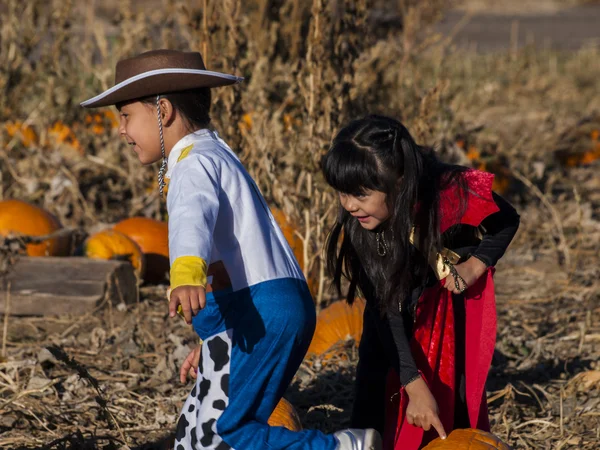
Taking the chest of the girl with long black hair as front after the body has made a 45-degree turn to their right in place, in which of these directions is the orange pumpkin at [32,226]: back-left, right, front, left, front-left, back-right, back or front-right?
front-right

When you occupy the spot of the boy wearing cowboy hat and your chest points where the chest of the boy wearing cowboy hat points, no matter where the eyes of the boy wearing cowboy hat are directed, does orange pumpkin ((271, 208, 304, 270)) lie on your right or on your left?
on your right

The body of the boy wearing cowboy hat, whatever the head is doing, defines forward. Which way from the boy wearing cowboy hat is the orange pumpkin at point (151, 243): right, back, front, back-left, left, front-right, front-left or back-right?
right

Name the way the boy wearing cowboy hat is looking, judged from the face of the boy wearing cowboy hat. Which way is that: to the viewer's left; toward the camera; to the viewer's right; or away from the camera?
to the viewer's left

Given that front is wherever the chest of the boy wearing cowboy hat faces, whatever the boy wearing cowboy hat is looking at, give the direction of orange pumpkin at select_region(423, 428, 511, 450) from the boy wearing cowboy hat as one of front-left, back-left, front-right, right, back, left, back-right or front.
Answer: back

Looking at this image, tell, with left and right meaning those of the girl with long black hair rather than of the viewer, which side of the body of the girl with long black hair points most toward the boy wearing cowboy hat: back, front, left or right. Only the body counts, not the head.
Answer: front

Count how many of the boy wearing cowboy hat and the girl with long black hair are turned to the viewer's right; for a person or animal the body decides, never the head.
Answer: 0

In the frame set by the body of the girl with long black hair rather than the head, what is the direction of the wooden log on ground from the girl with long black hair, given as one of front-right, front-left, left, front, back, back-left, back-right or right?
right

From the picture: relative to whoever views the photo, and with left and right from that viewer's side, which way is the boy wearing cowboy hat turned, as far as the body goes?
facing to the left of the viewer

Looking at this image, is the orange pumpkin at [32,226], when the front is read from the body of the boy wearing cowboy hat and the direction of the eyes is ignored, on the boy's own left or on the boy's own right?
on the boy's own right

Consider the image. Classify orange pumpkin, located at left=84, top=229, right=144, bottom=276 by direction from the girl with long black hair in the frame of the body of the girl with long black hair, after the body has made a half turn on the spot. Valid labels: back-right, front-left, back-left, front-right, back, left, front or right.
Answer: left
